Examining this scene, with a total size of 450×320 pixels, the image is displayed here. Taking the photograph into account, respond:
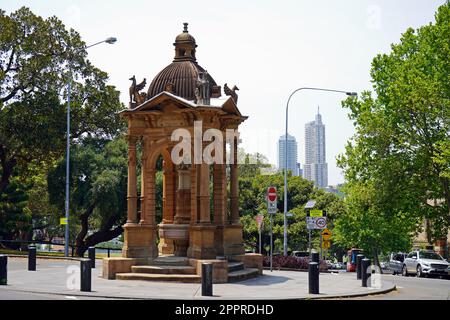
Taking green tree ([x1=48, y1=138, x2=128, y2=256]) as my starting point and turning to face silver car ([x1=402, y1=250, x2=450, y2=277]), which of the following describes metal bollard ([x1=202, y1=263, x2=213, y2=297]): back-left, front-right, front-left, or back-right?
front-right

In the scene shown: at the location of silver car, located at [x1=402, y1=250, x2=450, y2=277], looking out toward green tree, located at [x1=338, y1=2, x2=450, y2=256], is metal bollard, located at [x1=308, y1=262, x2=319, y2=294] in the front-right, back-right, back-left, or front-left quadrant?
back-left

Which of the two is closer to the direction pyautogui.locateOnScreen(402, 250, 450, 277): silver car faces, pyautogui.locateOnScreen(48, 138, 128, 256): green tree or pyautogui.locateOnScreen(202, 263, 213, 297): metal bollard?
the metal bollard

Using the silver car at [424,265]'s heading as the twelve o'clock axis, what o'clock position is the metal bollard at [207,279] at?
The metal bollard is roughly at 2 o'clock from the silver car.

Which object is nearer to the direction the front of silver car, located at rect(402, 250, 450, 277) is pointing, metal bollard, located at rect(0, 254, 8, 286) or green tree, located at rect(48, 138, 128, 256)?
the metal bollard

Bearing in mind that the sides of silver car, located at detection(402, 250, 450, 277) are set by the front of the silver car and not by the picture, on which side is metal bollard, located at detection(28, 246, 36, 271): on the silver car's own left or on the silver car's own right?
on the silver car's own right
